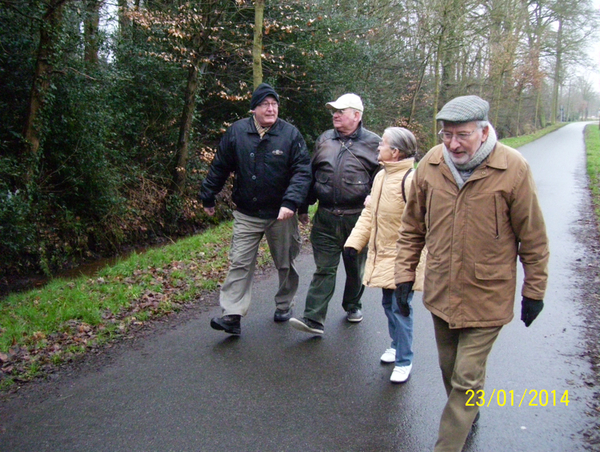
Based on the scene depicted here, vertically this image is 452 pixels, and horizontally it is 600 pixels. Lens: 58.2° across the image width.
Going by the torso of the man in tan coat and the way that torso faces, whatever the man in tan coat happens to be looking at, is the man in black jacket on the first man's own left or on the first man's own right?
on the first man's own right

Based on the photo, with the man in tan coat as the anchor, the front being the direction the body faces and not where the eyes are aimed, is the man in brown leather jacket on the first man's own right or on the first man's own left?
on the first man's own right

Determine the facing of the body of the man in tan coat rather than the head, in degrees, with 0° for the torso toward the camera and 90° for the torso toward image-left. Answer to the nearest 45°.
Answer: approximately 45°

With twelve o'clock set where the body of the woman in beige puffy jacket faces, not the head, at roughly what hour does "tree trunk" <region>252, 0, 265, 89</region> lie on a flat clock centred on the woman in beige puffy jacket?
The tree trunk is roughly at 4 o'clock from the woman in beige puffy jacket.

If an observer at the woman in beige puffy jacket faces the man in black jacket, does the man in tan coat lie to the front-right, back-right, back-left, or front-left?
back-left

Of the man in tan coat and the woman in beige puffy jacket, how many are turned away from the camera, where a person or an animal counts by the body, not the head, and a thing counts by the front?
0

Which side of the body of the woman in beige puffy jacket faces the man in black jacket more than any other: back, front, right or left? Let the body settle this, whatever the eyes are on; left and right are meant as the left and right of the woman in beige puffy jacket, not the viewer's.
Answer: right

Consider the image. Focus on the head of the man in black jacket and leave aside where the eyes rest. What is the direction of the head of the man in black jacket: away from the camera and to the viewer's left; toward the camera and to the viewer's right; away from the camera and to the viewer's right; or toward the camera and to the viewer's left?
toward the camera and to the viewer's right

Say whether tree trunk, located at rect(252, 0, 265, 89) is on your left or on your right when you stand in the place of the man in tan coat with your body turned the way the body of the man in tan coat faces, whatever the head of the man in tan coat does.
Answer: on your right

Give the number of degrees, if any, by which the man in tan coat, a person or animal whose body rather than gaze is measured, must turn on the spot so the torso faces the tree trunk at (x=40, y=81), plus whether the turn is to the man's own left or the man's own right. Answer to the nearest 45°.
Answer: approximately 90° to the man's own right

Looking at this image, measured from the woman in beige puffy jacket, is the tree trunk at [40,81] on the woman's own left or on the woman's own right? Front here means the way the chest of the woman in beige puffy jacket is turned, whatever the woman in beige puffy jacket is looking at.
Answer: on the woman's own right

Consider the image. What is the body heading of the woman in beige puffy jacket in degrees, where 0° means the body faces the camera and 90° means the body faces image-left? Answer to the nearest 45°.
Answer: approximately 45°

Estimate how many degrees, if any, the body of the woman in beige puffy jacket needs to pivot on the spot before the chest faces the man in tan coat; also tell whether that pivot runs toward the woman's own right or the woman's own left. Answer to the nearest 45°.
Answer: approximately 45° to the woman's own left
